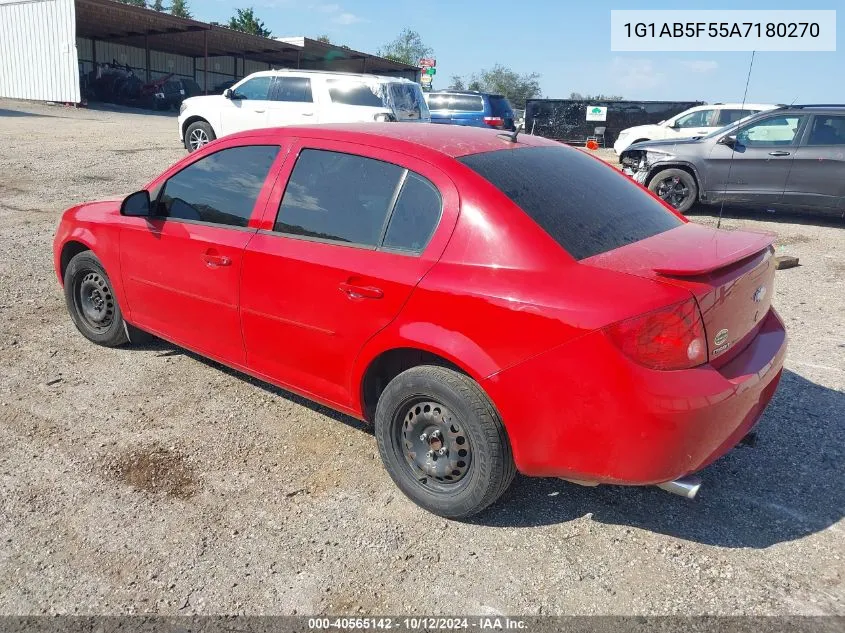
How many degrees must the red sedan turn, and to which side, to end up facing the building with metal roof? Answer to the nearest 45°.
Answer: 0° — it already faces it

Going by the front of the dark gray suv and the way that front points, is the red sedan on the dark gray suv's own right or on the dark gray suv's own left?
on the dark gray suv's own left

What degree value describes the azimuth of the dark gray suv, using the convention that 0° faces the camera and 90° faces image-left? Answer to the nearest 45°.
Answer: approximately 90°

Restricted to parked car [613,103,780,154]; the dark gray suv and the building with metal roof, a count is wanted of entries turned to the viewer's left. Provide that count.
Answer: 2

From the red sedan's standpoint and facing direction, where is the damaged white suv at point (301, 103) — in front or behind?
in front

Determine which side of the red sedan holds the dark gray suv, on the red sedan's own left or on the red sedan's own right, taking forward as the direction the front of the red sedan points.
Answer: on the red sedan's own right

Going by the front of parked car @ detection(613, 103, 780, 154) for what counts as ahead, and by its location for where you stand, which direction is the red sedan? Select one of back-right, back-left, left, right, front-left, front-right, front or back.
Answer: left

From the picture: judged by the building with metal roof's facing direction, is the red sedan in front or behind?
in front

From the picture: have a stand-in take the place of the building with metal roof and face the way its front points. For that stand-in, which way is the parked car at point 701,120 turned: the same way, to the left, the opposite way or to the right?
the opposite way

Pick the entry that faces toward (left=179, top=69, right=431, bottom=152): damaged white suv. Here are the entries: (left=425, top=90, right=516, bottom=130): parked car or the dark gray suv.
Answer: the dark gray suv

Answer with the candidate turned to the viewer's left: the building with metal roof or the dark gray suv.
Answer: the dark gray suv

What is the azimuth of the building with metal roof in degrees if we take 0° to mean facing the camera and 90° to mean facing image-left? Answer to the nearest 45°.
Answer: approximately 315°

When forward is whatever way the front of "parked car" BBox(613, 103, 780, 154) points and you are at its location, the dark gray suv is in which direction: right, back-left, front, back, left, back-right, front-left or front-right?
left

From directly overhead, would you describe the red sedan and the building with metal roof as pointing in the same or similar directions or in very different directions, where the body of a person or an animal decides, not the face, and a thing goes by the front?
very different directions

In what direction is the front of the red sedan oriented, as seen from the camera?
facing away from the viewer and to the left of the viewer

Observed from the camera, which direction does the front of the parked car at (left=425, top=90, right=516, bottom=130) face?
facing away from the viewer and to the left of the viewer

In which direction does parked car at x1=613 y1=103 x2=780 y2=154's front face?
to the viewer's left

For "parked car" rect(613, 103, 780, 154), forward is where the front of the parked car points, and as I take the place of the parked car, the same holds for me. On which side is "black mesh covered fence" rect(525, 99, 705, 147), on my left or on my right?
on my right
